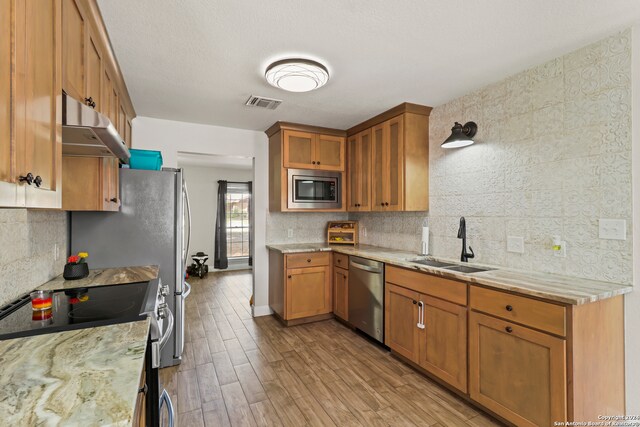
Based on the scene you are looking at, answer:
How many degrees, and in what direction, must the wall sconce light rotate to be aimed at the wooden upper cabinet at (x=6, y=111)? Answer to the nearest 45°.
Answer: approximately 45° to its left

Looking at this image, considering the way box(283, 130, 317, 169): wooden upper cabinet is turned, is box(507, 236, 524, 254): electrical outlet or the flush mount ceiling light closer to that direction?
the flush mount ceiling light

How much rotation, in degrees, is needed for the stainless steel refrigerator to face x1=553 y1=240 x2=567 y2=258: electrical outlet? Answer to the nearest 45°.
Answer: approximately 45° to its right

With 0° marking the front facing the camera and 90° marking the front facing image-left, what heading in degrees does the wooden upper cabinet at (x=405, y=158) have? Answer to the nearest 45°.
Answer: approximately 45°

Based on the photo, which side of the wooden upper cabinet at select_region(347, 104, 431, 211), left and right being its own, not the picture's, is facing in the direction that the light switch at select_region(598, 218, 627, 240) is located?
left

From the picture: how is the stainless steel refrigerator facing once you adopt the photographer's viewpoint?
facing to the right of the viewer

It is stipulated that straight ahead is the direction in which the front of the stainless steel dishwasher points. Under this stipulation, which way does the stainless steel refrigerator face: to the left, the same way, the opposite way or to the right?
the opposite way

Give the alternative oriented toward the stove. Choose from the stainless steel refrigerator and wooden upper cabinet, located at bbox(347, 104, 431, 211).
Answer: the wooden upper cabinet

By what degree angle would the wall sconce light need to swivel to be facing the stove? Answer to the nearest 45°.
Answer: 0° — it already faces it

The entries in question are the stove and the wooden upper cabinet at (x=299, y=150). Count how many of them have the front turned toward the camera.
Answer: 1

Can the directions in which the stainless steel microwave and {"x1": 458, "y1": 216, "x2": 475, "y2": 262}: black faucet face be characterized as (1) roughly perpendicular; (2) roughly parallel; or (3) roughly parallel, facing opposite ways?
roughly perpendicular

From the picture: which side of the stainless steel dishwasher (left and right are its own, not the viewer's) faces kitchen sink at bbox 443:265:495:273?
left

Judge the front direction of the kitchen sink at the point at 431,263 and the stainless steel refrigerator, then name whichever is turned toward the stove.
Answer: the kitchen sink

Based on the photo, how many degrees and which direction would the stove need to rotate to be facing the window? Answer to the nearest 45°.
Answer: approximately 45° to its left

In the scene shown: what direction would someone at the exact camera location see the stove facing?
facing to the right of the viewer
